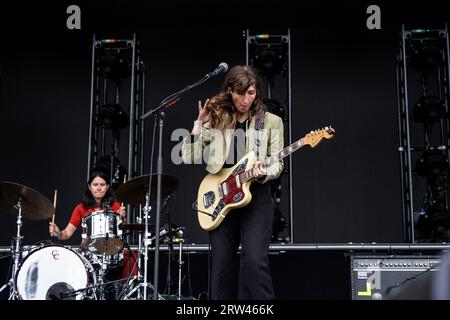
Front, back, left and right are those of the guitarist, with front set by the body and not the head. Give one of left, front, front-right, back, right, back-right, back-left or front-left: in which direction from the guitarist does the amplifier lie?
back-left

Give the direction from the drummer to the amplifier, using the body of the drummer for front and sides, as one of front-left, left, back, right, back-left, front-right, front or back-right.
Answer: front-left

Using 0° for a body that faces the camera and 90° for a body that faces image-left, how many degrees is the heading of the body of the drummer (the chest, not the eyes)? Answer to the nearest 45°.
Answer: approximately 0°

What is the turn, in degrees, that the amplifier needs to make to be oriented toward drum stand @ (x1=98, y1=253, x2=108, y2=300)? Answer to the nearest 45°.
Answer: approximately 90° to its right

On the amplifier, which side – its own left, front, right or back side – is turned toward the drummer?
right

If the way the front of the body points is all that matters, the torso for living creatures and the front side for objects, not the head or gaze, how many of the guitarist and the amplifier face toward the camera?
2
